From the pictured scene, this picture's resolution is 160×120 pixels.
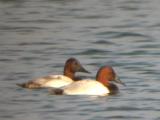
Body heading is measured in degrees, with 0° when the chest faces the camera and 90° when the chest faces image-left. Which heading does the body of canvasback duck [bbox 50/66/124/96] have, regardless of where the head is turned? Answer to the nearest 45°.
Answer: approximately 270°

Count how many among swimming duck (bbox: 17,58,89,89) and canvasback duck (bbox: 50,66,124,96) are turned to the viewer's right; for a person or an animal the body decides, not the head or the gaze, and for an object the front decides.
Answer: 2

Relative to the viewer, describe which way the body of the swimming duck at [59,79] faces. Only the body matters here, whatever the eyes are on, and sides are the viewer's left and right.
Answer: facing to the right of the viewer
